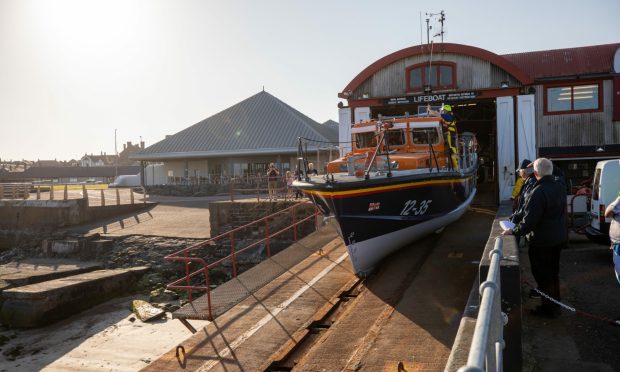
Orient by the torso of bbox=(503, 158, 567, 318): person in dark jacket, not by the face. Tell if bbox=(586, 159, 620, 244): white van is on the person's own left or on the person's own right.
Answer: on the person's own right

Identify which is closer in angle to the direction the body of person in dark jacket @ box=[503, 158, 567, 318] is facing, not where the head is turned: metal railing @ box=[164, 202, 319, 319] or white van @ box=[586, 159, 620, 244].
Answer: the metal railing

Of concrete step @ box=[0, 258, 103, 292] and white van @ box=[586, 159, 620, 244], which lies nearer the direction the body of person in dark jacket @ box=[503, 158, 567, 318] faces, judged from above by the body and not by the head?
the concrete step

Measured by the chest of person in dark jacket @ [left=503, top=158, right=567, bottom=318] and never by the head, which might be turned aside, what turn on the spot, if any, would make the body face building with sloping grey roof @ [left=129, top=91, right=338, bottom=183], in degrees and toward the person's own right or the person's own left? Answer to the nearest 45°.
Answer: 0° — they already face it

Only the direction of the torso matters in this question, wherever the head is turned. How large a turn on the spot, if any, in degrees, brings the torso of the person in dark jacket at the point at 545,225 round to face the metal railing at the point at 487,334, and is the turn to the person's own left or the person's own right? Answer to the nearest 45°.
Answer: approximately 135° to the person's own left

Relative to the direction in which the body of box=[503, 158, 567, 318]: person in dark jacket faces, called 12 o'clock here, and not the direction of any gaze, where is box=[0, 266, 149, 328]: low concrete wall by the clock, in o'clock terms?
The low concrete wall is roughly at 11 o'clock from the person in dark jacket.

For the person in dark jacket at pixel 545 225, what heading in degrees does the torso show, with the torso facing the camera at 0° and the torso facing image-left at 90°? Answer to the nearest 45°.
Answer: approximately 135°
